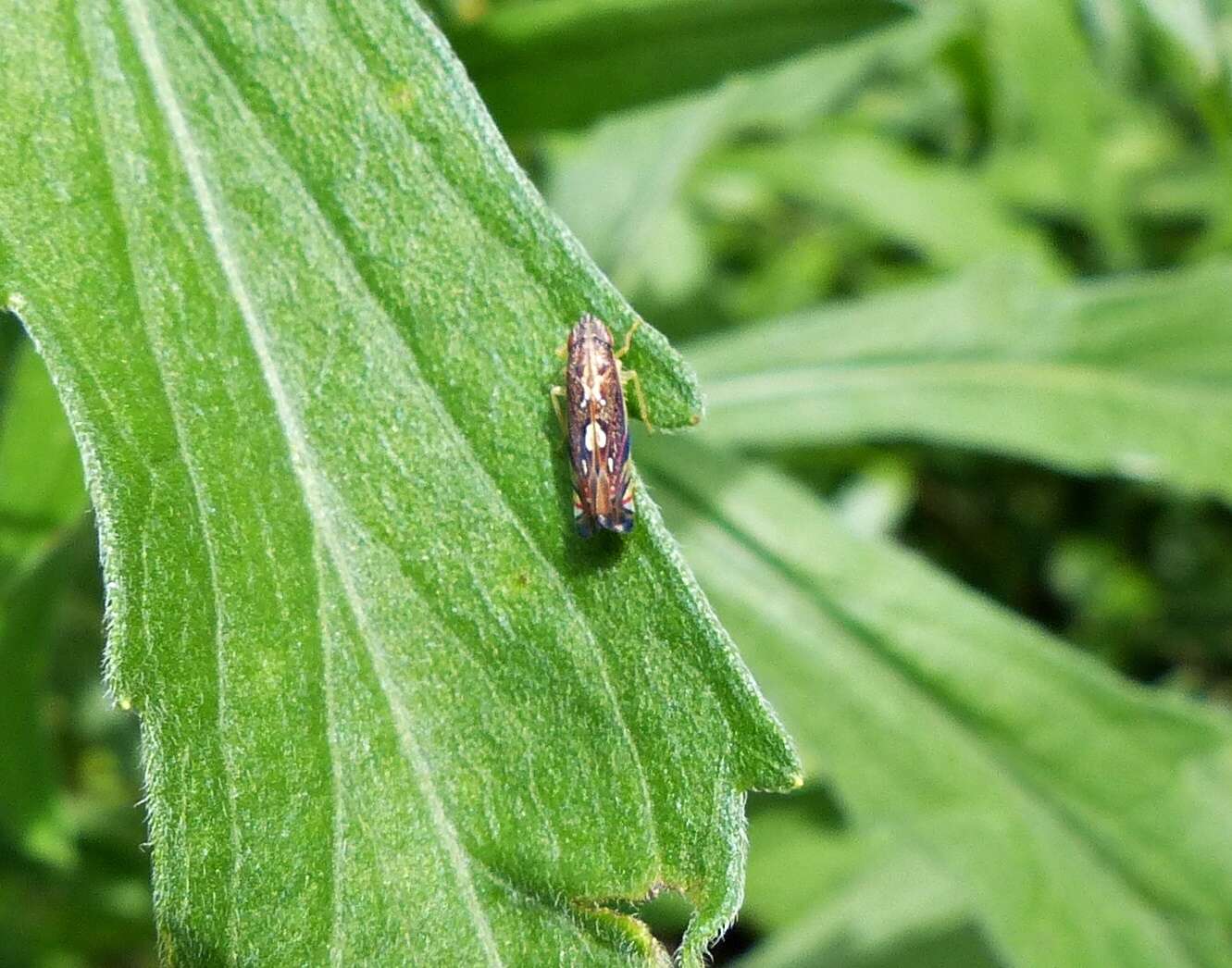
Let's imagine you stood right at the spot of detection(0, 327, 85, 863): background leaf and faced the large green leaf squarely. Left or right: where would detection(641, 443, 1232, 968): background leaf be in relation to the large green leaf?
left

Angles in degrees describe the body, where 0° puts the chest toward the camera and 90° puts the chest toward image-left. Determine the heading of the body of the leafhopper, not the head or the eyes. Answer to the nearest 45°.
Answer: approximately 180°

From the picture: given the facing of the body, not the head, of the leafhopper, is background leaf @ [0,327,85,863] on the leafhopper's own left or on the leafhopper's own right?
on the leafhopper's own left
